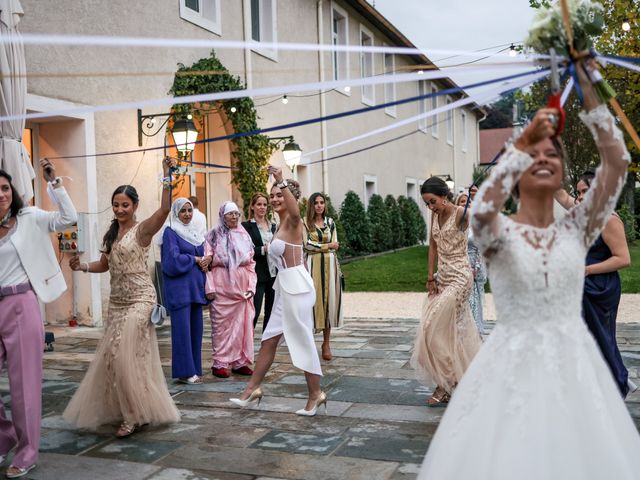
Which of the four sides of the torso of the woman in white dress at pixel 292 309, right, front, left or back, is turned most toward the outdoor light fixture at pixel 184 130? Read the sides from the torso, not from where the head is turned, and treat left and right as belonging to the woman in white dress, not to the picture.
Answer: right

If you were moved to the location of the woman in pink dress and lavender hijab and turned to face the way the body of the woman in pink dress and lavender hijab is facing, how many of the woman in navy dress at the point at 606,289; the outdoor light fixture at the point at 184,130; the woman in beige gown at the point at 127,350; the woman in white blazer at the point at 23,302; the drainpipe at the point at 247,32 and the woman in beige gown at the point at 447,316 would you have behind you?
2

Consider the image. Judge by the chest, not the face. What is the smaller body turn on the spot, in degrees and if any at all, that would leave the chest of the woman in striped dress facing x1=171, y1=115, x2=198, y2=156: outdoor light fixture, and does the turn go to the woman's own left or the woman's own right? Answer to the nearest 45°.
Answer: approximately 135° to the woman's own right

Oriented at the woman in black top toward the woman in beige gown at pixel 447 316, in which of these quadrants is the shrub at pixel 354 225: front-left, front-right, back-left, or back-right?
back-left

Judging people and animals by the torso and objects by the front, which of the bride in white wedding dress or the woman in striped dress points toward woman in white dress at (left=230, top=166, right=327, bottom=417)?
the woman in striped dress

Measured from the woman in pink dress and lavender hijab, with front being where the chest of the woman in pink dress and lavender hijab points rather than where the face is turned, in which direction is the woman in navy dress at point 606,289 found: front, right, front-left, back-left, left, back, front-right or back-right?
front-left
